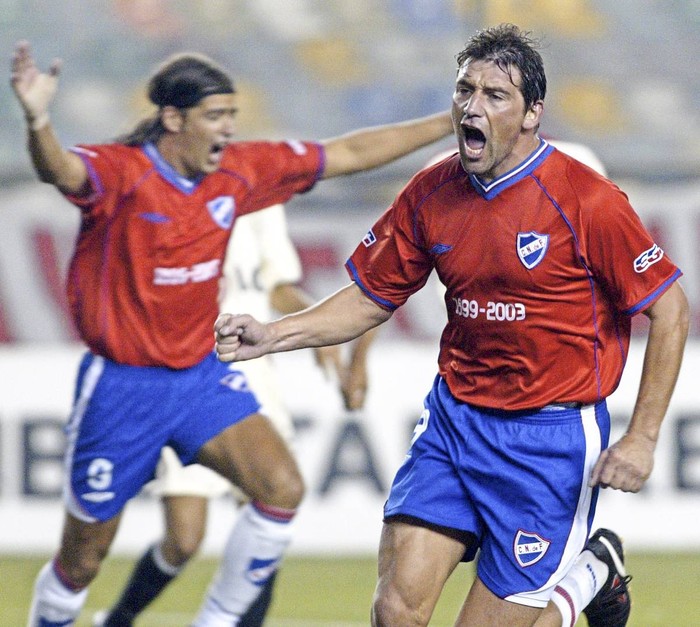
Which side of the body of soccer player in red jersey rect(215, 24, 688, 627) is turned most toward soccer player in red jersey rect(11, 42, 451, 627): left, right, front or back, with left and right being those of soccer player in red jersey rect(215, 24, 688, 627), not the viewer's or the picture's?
right

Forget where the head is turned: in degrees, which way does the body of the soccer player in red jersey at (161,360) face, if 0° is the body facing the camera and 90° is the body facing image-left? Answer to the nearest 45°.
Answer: approximately 315°

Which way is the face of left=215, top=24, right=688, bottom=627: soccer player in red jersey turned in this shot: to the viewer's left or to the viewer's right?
to the viewer's left

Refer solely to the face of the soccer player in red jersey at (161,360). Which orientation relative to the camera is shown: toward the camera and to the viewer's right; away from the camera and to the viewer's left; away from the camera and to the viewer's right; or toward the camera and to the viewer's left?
toward the camera and to the viewer's right

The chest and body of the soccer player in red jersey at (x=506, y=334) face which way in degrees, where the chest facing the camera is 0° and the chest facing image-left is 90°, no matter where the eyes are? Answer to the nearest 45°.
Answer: approximately 45°
